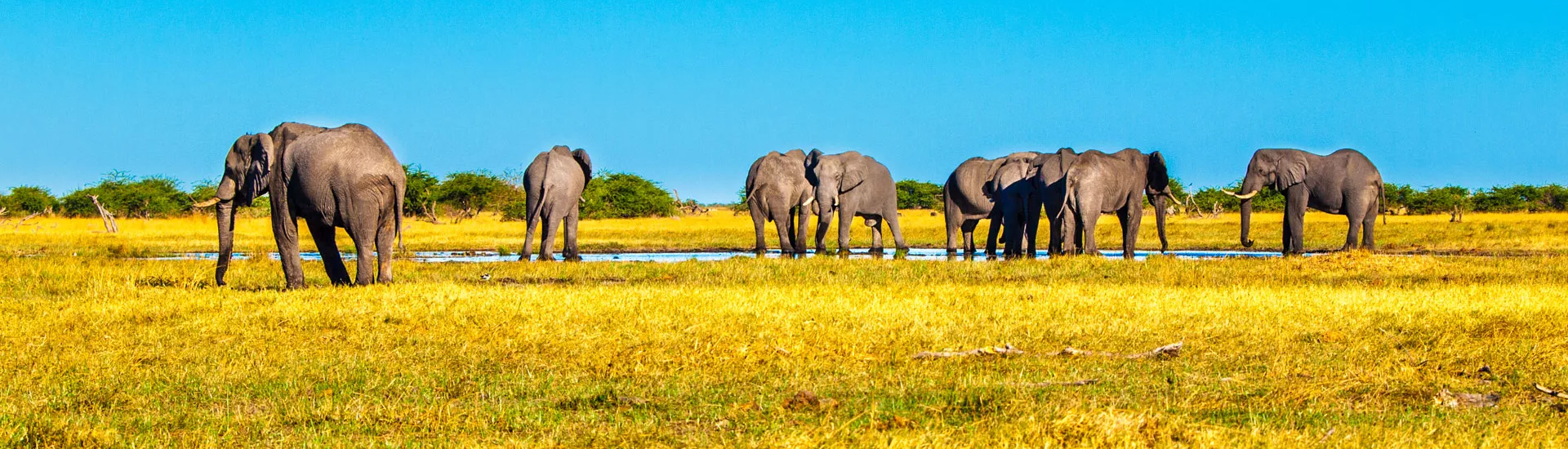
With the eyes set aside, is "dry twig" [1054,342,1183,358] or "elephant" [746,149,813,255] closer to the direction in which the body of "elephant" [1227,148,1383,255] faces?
the elephant

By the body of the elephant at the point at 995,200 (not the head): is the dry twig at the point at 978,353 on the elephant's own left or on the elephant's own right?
on the elephant's own right

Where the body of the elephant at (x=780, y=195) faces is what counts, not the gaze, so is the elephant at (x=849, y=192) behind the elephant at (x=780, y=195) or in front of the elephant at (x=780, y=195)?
in front

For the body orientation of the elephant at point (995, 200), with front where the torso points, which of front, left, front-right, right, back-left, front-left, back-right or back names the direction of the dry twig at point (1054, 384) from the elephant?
right

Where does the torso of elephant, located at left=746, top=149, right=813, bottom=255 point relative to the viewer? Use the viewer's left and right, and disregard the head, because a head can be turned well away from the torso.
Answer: facing away from the viewer and to the right of the viewer

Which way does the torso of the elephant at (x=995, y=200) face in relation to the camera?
to the viewer's right

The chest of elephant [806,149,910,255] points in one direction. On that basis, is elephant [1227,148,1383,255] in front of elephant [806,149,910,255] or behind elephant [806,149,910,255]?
behind

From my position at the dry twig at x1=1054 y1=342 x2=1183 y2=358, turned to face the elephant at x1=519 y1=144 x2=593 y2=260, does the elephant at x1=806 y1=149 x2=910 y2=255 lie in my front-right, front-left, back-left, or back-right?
front-right

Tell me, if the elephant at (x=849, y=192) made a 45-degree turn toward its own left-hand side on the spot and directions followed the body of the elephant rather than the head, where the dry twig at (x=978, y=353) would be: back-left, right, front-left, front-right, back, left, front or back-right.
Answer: front

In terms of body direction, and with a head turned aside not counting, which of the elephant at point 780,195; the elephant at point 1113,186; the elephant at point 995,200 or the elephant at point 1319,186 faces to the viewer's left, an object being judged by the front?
the elephant at point 1319,186

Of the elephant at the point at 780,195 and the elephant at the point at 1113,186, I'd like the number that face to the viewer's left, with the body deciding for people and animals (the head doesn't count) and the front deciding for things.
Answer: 0

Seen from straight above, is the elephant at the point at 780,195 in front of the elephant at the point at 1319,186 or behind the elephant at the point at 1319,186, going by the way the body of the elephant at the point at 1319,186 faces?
in front

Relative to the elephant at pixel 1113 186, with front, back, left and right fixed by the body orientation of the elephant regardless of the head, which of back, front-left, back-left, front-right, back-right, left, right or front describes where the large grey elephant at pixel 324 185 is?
back

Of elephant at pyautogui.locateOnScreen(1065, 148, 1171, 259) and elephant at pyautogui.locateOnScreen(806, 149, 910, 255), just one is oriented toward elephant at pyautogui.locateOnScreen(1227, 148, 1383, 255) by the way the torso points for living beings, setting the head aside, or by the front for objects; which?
elephant at pyautogui.locateOnScreen(1065, 148, 1171, 259)
